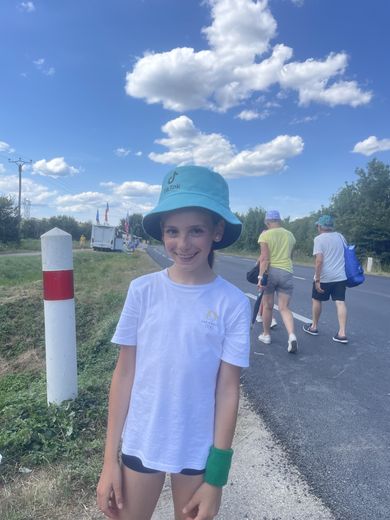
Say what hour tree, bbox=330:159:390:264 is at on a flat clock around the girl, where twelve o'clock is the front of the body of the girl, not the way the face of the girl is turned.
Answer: The tree is roughly at 7 o'clock from the girl.

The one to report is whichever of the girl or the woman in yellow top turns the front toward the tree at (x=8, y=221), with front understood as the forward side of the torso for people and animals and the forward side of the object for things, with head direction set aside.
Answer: the woman in yellow top

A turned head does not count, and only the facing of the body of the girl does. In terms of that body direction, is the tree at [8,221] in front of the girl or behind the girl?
behind

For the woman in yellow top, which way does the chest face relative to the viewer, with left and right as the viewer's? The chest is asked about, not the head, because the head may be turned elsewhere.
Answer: facing away from the viewer and to the left of the viewer

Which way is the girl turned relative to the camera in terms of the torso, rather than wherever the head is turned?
toward the camera

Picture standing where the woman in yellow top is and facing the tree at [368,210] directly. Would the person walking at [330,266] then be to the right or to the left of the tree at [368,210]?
right

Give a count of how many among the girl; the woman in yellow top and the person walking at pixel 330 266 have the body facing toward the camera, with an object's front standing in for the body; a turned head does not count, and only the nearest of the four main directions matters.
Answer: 1

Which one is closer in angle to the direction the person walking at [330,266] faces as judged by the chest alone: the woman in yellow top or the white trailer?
the white trailer

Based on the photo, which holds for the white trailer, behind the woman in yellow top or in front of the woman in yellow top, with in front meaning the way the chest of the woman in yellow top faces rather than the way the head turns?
in front

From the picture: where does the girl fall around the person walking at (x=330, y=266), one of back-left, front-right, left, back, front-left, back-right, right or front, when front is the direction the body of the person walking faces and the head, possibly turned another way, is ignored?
back-left

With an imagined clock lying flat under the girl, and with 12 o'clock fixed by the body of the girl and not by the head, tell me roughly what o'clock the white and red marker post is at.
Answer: The white and red marker post is roughly at 5 o'clock from the girl.

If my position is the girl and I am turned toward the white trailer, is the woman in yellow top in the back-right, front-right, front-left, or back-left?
front-right

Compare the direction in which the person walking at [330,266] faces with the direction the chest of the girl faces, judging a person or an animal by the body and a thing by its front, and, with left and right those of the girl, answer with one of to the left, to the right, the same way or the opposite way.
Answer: the opposite way

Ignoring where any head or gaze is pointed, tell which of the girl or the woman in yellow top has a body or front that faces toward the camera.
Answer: the girl

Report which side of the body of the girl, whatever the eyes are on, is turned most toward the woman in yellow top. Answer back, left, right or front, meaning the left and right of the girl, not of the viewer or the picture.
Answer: back

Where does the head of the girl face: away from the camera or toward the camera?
toward the camera

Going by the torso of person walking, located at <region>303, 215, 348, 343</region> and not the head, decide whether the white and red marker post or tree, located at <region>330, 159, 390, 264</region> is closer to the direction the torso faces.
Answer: the tree

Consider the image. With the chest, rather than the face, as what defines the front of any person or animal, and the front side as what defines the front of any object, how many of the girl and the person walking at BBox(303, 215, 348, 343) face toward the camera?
1
